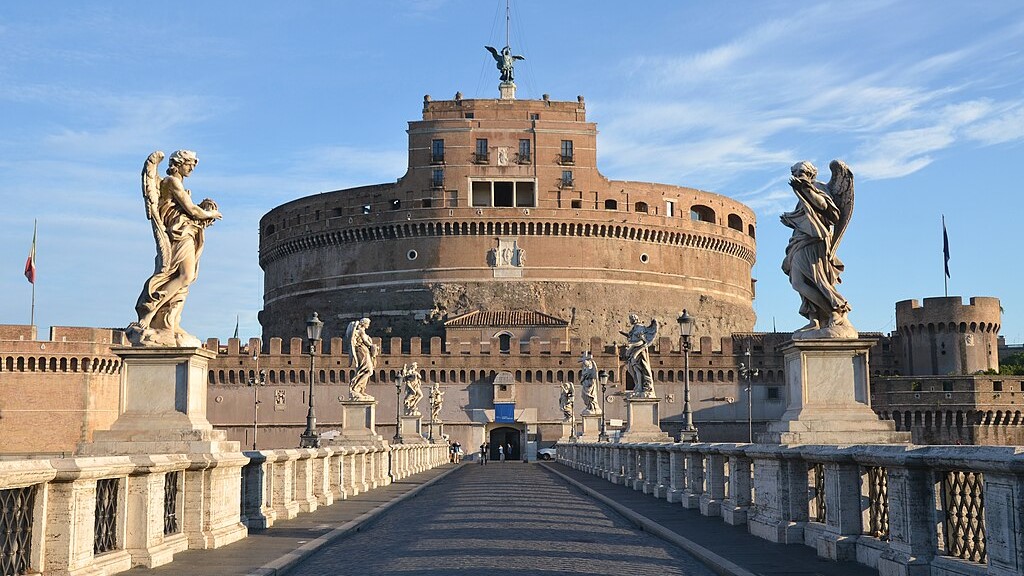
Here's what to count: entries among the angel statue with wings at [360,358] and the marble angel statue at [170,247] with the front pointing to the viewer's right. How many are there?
2

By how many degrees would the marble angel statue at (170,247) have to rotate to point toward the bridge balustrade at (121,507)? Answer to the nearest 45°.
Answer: approximately 90° to its right

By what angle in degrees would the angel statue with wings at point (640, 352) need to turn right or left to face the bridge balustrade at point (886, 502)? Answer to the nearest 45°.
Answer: approximately 45° to its left

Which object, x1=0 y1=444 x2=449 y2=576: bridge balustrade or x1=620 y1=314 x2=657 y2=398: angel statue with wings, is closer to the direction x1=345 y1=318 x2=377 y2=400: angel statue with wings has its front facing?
the angel statue with wings

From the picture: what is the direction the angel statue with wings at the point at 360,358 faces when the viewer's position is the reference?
facing to the right of the viewer

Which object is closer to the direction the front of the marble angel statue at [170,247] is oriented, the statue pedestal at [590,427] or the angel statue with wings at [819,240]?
the angel statue with wings

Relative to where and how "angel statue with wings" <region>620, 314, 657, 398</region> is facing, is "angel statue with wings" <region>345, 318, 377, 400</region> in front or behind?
in front

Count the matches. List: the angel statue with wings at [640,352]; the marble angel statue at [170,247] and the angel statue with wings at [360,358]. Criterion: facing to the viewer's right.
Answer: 2

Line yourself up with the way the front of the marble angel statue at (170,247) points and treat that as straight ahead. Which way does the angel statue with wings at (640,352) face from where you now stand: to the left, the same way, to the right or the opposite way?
the opposite way

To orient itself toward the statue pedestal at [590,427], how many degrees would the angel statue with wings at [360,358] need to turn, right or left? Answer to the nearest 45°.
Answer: approximately 45° to its left

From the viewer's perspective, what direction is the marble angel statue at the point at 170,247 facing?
to the viewer's right

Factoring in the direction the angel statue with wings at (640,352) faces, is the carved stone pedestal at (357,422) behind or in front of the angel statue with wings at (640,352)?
in front
